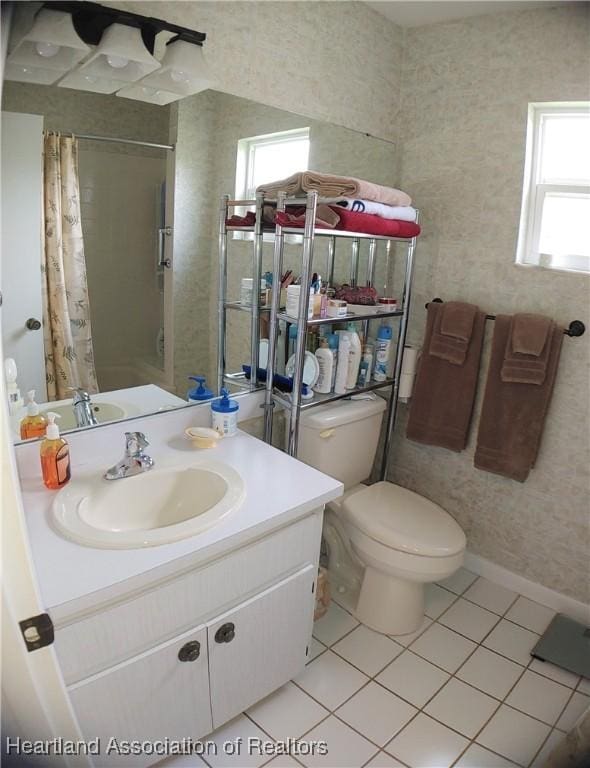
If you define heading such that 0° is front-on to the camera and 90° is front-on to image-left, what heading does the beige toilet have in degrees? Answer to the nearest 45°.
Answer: approximately 315°

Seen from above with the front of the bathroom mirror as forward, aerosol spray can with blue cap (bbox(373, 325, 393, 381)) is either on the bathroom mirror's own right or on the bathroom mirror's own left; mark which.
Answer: on the bathroom mirror's own left

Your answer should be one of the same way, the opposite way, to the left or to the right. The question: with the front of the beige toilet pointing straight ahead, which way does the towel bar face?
to the right

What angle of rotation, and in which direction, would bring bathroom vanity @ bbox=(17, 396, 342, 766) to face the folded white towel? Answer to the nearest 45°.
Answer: approximately 90° to its left

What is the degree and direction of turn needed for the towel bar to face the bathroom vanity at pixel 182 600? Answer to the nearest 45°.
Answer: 0° — it already faces it
